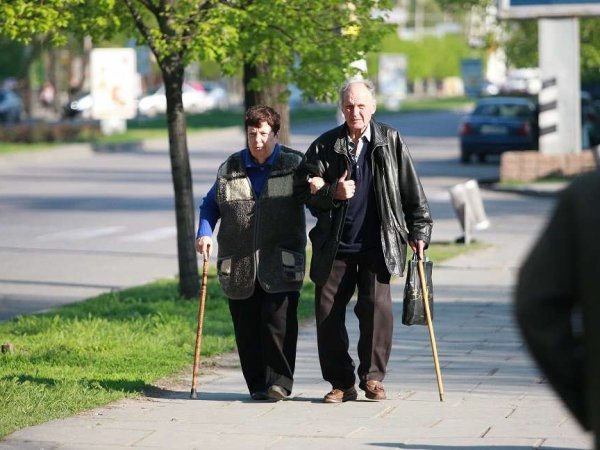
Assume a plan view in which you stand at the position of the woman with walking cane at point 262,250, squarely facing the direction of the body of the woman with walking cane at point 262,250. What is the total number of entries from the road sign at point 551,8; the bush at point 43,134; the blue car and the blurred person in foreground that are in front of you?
1

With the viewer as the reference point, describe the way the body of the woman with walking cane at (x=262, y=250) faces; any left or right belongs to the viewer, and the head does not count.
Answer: facing the viewer

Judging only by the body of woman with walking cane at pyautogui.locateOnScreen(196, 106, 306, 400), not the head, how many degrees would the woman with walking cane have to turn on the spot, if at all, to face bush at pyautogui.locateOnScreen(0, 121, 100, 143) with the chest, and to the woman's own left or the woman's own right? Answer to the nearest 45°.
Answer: approximately 180°

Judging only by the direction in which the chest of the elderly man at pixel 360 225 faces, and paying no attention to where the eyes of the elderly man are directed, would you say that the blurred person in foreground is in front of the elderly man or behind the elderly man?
in front

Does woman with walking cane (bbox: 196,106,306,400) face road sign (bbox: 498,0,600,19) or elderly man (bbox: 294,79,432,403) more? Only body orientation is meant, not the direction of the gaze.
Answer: the elderly man

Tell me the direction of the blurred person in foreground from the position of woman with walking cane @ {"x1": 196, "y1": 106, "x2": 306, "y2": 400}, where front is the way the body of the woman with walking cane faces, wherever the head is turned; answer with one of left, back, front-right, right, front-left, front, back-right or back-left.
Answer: front

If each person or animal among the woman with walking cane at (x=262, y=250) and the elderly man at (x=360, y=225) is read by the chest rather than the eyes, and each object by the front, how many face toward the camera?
2

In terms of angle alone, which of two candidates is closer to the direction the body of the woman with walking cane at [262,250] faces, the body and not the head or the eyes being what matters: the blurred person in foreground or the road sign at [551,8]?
the blurred person in foreground

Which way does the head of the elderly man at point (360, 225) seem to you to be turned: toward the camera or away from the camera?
toward the camera

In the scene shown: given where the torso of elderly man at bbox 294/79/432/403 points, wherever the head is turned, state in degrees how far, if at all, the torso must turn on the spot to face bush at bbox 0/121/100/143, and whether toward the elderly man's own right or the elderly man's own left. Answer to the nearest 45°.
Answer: approximately 180°

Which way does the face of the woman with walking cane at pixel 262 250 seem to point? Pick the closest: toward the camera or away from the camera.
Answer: toward the camera

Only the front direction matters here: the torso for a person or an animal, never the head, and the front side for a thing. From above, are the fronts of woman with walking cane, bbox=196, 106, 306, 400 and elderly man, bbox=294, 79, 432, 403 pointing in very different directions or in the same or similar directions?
same or similar directions

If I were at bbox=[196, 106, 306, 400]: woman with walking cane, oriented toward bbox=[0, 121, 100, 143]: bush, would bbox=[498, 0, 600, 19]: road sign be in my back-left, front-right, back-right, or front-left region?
front-right

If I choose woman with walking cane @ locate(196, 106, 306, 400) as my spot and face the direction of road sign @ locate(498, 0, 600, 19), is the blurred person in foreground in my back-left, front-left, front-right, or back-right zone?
back-right

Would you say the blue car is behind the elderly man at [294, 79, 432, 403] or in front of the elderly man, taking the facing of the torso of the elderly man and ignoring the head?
behind

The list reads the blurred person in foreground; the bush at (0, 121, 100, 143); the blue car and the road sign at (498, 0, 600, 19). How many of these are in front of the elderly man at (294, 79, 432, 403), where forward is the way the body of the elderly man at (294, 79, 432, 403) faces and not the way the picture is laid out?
1
